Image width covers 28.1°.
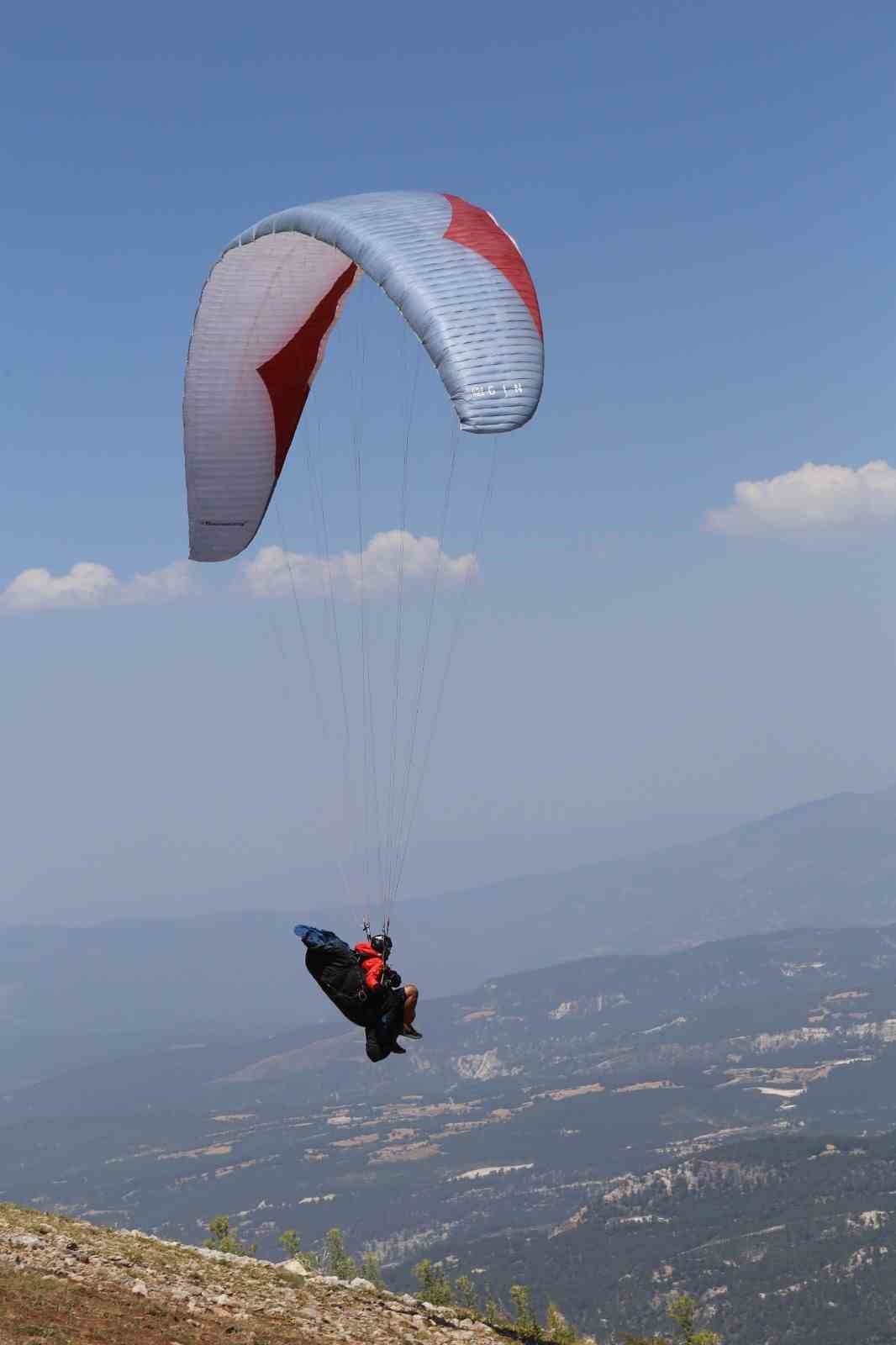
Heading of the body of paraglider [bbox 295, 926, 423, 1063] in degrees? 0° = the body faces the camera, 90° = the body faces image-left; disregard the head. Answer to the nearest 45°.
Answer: approximately 270°
